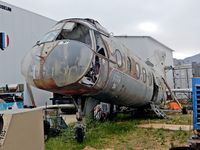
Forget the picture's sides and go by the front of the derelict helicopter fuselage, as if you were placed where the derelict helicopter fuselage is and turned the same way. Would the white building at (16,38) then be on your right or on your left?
on your right

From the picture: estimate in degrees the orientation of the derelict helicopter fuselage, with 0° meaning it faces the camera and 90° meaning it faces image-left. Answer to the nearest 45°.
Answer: approximately 45°
